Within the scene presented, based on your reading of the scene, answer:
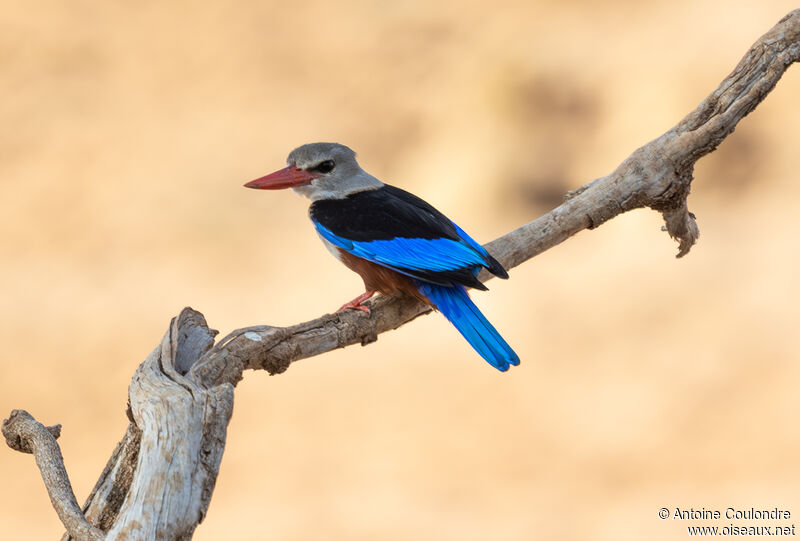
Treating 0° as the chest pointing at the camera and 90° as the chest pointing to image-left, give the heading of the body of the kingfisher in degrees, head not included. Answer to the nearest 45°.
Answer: approximately 90°

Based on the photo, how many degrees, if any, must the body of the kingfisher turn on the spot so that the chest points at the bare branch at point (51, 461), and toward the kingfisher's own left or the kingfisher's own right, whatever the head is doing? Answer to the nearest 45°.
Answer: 0° — it already faces it
